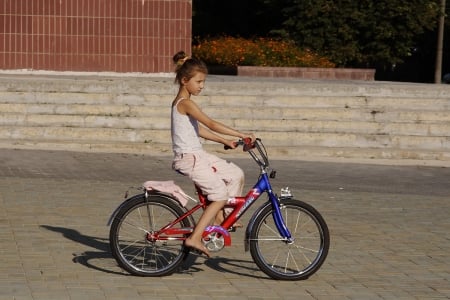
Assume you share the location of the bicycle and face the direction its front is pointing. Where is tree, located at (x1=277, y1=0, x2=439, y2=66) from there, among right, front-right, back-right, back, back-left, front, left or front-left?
left

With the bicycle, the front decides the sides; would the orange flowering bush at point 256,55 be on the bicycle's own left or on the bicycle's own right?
on the bicycle's own left

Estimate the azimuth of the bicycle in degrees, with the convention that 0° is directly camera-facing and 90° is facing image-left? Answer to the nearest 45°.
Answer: approximately 270°

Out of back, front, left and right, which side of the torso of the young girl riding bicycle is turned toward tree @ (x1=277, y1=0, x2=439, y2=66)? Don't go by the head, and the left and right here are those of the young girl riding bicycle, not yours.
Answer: left

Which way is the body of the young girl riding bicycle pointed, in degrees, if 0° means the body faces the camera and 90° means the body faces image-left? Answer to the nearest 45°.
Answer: approximately 270°

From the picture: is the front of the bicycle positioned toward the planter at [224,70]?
no

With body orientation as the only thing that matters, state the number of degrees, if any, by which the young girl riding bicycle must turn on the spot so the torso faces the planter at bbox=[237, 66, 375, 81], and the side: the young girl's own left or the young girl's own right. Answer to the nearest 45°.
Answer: approximately 90° to the young girl's own left

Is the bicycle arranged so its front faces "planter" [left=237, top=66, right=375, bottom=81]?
no

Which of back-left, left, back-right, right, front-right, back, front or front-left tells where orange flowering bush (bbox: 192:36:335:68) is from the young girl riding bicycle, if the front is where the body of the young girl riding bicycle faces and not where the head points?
left
